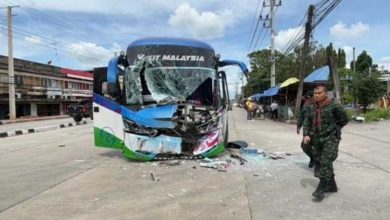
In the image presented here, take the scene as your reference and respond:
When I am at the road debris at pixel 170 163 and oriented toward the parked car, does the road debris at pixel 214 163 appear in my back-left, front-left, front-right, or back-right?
back-right

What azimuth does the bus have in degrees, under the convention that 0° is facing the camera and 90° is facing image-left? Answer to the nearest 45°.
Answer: approximately 0°

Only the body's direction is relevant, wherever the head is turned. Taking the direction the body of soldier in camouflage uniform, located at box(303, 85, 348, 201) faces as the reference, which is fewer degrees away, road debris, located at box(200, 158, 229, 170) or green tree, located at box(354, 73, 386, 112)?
the road debris

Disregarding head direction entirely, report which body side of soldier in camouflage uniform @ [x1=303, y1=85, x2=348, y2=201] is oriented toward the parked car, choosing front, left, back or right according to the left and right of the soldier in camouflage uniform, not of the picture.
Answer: right

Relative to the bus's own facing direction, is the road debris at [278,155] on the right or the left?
on its left

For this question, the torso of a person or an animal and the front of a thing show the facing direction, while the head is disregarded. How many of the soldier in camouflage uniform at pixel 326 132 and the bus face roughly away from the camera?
0

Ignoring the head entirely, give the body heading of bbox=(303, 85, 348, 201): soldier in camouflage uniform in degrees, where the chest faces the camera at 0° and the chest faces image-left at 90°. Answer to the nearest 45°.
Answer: approximately 45°
